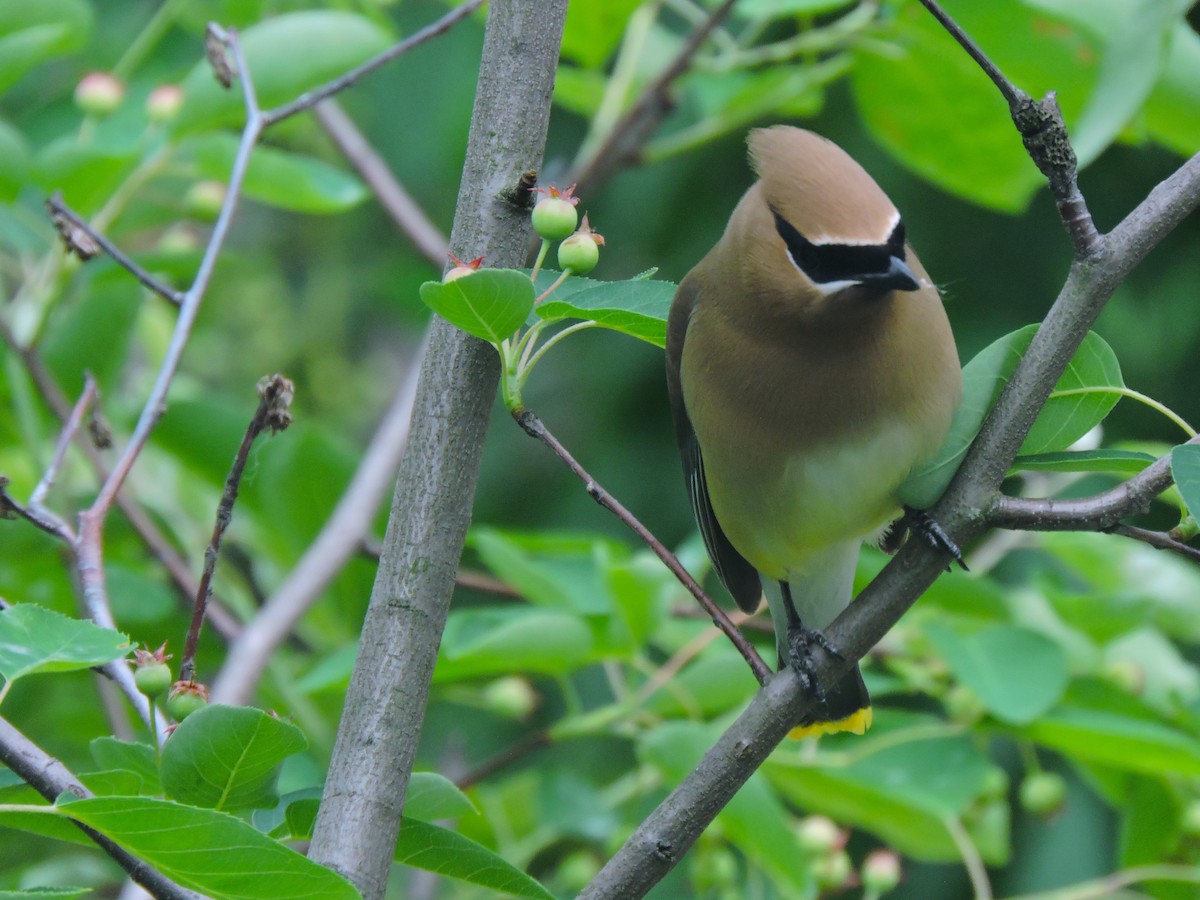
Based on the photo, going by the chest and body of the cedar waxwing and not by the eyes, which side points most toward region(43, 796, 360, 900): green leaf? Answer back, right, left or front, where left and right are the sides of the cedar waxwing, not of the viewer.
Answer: right

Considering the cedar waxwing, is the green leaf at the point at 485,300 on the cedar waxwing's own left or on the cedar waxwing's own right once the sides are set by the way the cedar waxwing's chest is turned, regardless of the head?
on the cedar waxwing's own right

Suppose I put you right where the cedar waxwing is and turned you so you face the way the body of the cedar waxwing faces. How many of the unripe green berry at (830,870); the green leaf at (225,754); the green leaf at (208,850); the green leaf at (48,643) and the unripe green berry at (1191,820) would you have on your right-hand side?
3

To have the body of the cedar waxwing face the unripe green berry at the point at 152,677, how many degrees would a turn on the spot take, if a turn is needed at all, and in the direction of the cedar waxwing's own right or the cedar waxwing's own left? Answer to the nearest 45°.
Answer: approximately 90° to the cedar waxwing's own right

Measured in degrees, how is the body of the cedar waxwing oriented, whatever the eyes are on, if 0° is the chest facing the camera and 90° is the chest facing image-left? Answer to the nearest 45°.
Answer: approximately 315°

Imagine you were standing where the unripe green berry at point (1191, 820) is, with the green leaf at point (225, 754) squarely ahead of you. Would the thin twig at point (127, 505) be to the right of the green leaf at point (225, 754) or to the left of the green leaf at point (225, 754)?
right

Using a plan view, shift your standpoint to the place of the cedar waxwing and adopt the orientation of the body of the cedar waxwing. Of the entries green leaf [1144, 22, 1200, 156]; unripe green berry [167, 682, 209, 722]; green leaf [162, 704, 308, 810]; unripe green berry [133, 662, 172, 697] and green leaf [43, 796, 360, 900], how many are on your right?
4

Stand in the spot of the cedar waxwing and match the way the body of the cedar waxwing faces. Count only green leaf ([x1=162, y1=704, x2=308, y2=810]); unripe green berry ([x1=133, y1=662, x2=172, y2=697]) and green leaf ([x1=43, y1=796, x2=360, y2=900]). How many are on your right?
3

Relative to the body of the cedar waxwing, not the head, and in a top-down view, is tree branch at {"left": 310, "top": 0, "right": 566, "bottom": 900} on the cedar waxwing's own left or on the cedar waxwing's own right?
on the cedar waxwing's own right
